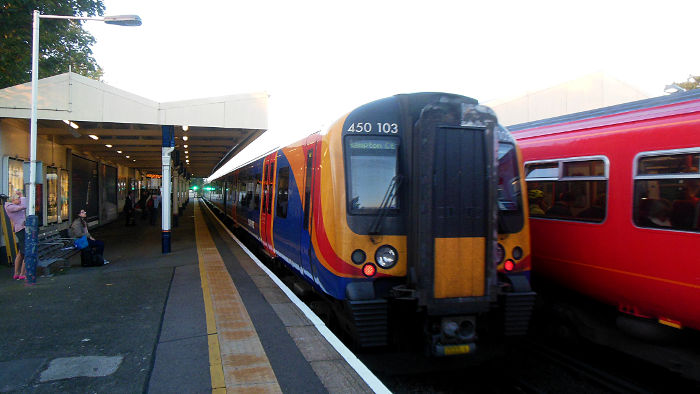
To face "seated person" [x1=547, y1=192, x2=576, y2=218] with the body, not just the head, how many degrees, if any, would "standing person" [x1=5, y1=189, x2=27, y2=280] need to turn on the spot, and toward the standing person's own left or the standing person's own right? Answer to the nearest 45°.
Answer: approximately 45° to the standing person's own right

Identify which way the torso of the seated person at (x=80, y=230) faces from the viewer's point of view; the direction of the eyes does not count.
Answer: to the viewer's right

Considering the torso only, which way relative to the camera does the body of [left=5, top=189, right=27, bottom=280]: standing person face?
to the viewer's right

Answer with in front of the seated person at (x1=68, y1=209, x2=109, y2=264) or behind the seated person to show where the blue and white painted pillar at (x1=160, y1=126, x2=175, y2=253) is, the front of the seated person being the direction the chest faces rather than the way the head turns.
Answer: in front

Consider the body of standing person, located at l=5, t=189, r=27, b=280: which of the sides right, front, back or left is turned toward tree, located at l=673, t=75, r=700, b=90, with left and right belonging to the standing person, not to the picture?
front

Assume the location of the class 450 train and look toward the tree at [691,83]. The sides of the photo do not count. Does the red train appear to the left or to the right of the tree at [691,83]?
right

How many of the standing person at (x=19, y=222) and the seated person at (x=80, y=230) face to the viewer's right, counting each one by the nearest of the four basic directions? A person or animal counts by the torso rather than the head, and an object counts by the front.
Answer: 2

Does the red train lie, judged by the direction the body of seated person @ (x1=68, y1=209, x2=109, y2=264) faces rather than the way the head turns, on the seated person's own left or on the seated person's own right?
on the seated person's own right

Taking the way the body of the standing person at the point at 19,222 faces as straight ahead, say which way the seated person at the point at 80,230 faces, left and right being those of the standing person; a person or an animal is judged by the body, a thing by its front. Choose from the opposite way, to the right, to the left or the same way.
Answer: the same way
